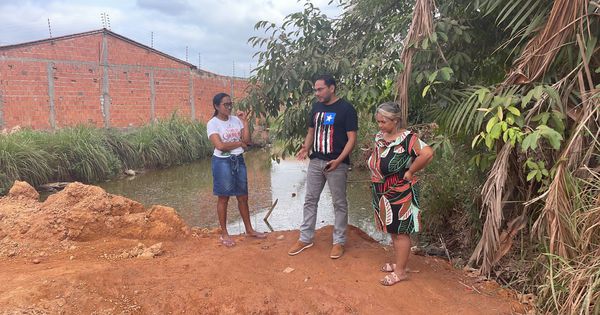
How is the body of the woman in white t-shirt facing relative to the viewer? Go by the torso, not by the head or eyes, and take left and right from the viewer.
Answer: facing the viewer and to the right of the viewer

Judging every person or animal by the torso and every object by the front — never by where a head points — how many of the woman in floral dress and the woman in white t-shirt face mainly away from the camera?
0

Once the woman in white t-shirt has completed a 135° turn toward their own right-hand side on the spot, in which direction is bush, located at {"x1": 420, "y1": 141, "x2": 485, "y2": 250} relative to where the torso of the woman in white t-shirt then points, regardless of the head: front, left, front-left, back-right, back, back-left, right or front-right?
back

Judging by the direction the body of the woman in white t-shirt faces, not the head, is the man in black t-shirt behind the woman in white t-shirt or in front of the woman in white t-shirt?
in front

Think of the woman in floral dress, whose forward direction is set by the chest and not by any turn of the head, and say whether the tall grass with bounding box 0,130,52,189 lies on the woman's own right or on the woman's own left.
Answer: on the woman's own right

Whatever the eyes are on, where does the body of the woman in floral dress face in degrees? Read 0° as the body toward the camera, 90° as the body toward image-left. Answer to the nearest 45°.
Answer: approximately 45°

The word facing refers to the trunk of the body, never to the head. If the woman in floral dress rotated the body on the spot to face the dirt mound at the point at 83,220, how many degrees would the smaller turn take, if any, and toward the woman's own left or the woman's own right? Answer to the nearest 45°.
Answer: approximately 45° to the woman's own right

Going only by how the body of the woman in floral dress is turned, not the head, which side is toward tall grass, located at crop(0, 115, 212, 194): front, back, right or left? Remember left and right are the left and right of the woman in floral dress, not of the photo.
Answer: right

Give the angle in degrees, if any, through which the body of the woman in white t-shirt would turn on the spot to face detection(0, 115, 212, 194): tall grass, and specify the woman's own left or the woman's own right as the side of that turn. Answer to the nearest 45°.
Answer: approximately 180°

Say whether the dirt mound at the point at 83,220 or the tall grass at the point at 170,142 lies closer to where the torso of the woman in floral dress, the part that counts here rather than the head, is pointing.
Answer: the dirt mound
